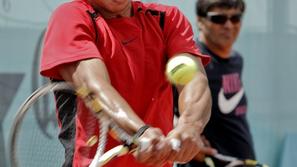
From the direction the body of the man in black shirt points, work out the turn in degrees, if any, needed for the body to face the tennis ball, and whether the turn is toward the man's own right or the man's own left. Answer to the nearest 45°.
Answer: approximately 45° to the man's own right

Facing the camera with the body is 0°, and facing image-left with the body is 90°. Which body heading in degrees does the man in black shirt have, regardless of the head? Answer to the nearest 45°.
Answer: approximately 315°

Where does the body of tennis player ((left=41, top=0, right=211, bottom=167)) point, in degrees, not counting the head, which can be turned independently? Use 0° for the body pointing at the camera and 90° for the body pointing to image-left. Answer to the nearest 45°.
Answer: approximately 0°

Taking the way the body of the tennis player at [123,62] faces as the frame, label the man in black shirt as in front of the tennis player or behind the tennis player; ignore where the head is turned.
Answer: behind
